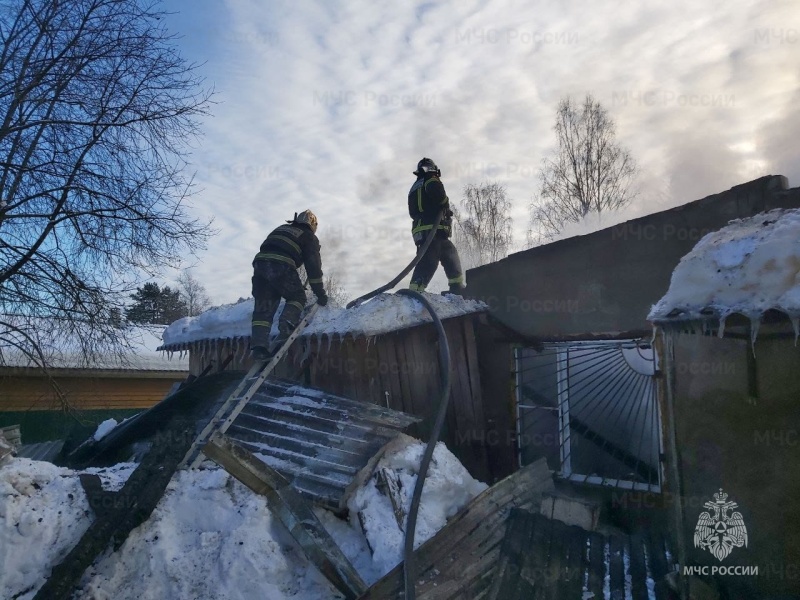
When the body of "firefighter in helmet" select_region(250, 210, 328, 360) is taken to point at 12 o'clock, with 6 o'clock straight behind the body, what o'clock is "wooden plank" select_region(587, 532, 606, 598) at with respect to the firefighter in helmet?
The wooden plank is roughly at 3 o'clock from the firefighter in helmet.

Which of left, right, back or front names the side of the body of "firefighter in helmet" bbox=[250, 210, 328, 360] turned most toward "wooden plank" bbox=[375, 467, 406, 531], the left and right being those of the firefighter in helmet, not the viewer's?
right

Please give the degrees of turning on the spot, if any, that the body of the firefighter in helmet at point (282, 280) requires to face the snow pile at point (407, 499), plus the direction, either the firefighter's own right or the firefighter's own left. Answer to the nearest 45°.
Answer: approximately 90° to the firefighter's own right

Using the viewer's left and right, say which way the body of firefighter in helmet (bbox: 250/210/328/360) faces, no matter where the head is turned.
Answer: facing away from the viewer and to the right of the viewer
